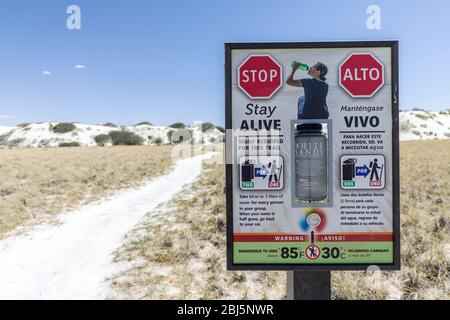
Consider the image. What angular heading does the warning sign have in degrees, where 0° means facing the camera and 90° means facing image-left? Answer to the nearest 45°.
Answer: approximately 0°
